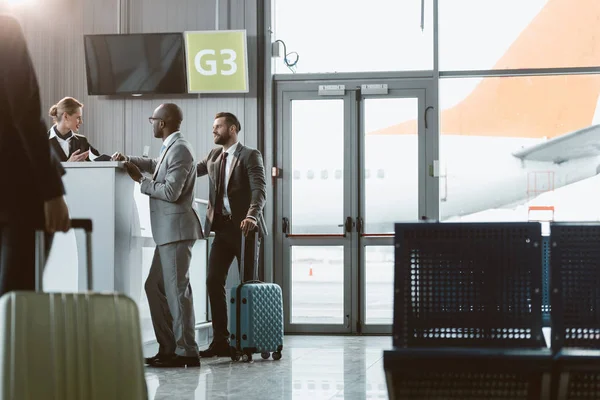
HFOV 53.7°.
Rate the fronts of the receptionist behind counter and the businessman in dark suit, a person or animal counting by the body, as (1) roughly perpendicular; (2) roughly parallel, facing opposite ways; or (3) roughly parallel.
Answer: roughly perpendicular

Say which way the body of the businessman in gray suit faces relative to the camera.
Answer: to the viewer's left

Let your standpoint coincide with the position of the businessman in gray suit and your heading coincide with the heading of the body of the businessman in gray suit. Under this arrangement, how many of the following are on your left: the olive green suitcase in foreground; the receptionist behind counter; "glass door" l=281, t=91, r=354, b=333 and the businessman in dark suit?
1

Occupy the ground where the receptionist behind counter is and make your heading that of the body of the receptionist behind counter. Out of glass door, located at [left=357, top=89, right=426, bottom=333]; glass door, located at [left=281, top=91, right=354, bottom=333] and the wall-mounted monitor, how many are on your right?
0

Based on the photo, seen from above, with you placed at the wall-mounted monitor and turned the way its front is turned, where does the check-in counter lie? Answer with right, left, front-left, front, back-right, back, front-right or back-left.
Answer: front

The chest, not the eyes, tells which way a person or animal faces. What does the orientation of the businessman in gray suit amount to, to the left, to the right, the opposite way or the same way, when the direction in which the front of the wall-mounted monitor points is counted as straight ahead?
to the right

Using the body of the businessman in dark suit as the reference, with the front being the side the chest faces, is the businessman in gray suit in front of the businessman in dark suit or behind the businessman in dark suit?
in front

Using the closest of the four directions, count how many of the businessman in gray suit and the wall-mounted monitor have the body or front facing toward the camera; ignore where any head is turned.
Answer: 1

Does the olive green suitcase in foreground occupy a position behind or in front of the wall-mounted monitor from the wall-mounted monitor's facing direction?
in front

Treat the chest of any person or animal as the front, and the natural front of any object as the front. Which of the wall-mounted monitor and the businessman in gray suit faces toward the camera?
the wall-mounted monitor

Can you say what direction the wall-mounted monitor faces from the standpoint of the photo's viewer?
facing the viewer

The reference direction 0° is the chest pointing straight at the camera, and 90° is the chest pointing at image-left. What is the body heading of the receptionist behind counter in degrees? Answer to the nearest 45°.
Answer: approximately 315°

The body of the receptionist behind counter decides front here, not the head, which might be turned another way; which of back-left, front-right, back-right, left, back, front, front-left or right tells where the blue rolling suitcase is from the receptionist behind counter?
front

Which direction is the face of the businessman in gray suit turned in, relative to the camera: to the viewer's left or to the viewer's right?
to the viewer's left
